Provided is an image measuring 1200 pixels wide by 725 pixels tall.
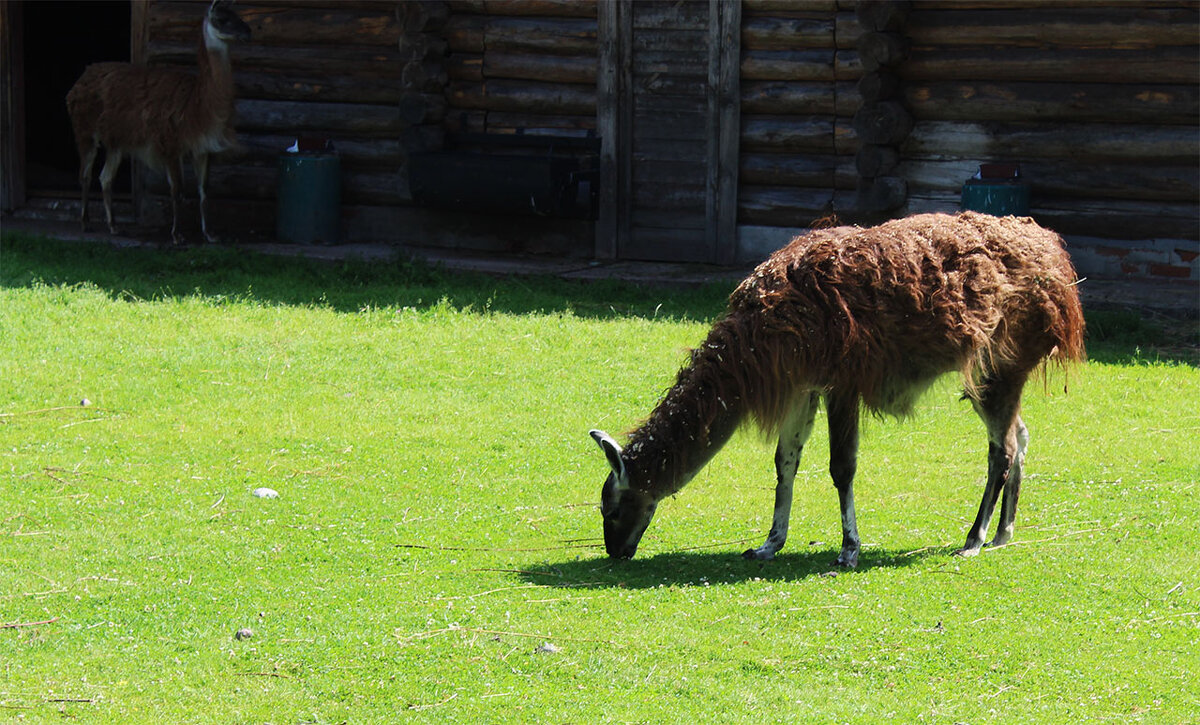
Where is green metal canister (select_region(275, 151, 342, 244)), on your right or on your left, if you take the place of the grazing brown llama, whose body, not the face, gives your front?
on your right

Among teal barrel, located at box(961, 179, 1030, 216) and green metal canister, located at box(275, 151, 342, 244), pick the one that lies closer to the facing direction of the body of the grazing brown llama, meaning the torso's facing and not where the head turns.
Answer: the green metal canister

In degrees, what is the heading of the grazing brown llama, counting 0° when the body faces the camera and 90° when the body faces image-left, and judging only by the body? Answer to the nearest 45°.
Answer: approximately 90°

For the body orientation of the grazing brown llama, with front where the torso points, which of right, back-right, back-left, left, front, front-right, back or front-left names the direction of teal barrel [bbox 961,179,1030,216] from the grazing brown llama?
right
